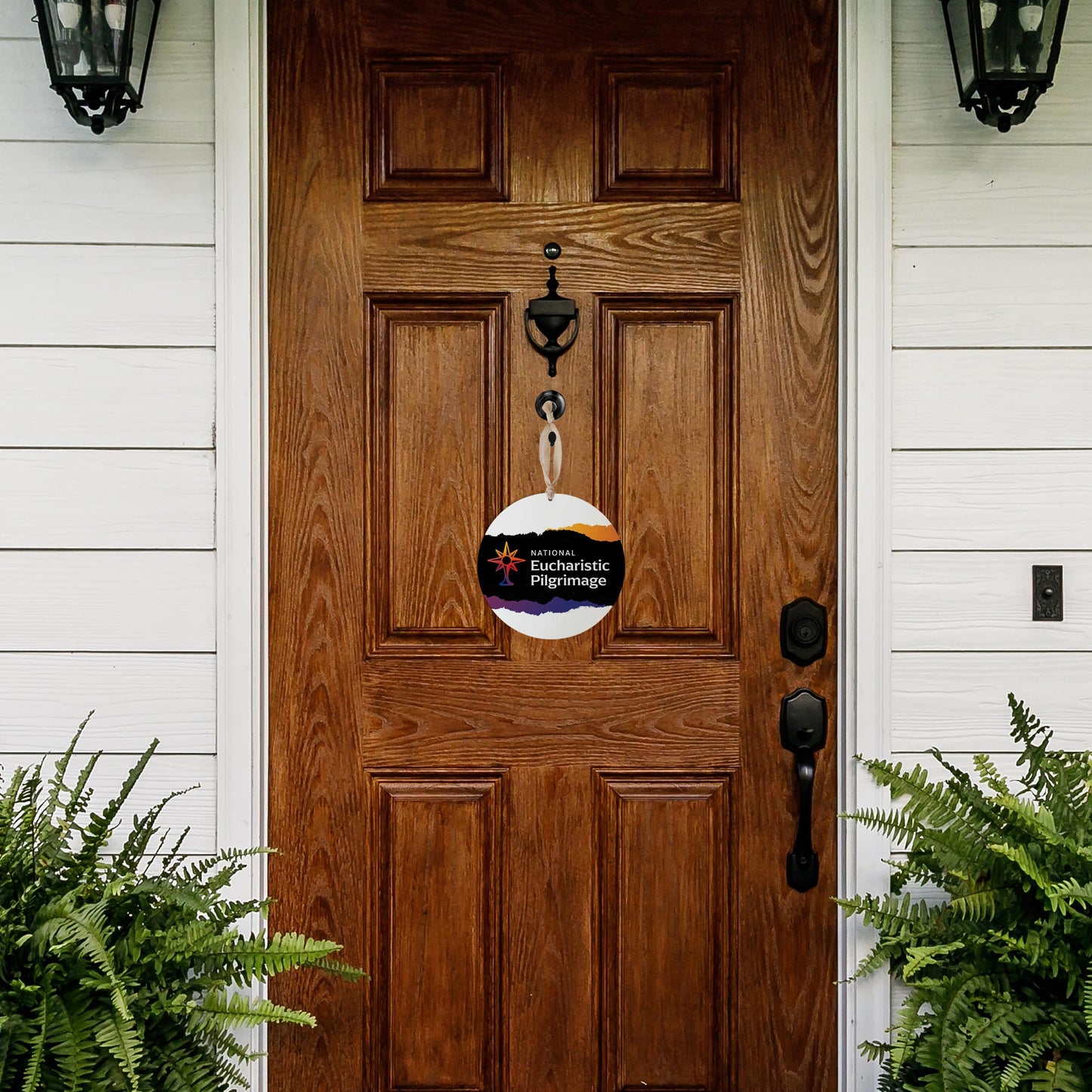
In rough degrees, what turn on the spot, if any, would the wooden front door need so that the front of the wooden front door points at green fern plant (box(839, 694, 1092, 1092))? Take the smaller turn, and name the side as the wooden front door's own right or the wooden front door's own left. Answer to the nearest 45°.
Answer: approximately 45° to the wooden front door's own left

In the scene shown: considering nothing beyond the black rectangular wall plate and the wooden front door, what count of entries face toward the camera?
2

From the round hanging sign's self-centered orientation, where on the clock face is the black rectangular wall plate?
The black rectangular wall plate is roughly at 9 o'clock from the round hanging sign.

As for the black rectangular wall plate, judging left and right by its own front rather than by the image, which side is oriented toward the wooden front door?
right

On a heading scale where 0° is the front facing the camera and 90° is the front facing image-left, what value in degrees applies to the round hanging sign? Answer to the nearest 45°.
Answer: approximately 0°

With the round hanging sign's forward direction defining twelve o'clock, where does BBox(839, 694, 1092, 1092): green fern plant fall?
The green fern plant is roughly at 10 o'clock from the round hanging sign.
